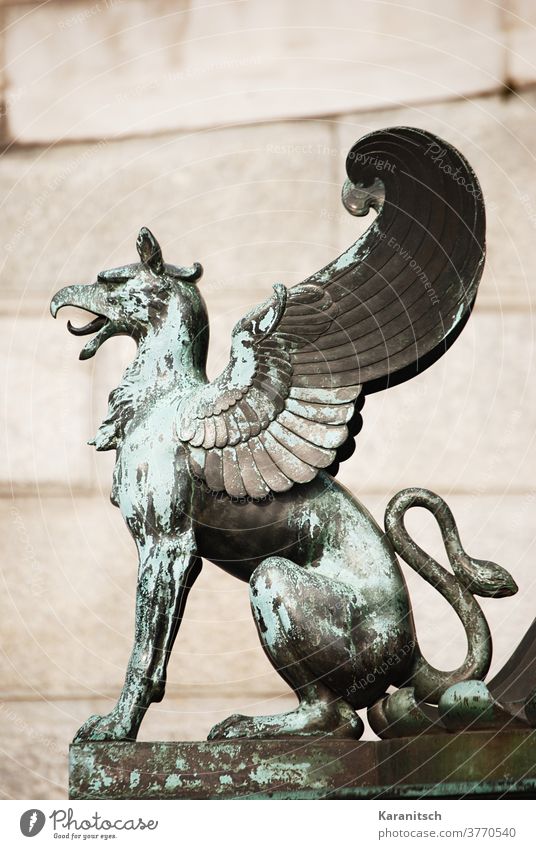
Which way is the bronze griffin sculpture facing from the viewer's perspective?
to the viewer's left
